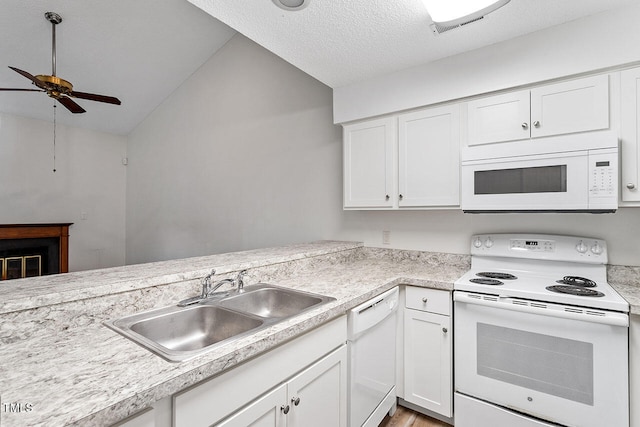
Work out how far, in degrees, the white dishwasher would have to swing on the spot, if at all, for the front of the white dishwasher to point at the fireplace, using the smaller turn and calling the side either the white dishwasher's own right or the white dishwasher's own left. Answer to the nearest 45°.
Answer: approximately 135° to the white dishwasher's own right

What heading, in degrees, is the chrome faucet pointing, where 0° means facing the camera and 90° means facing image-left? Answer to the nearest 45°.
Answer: approximately 315°

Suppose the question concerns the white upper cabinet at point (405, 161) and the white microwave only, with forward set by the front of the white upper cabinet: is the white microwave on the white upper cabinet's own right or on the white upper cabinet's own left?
on the white upper cabinet's own left

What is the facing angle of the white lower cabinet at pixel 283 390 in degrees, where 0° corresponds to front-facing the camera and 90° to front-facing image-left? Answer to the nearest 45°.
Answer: approximately 315°

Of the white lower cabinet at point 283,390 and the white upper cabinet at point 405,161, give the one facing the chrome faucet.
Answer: the white upper cabinet

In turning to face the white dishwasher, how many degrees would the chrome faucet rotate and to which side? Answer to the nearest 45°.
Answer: approximately 45° to its left
